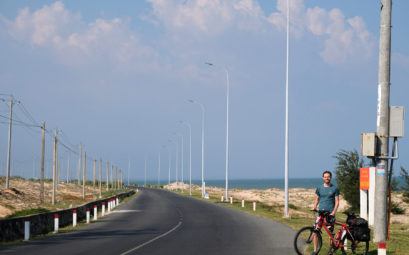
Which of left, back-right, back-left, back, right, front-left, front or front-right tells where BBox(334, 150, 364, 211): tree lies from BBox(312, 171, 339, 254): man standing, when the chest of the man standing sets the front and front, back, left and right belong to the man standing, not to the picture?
back

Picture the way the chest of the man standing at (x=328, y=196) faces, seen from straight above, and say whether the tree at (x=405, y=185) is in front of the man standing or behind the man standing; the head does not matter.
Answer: behind

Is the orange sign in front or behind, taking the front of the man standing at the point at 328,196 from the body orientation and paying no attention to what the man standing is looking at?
behind

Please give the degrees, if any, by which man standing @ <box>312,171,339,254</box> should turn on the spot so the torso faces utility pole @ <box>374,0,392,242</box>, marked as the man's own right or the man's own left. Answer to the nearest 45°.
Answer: approximately 135° to the man's own left

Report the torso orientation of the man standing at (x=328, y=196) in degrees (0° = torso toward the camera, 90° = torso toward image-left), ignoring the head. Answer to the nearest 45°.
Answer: approximately 0°

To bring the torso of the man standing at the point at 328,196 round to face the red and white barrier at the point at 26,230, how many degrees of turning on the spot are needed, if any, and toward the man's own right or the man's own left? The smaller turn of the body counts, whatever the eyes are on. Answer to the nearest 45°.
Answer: approximately 135° to the man's own right

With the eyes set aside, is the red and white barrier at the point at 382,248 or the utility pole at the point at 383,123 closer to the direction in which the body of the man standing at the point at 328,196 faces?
the red and white barrier
